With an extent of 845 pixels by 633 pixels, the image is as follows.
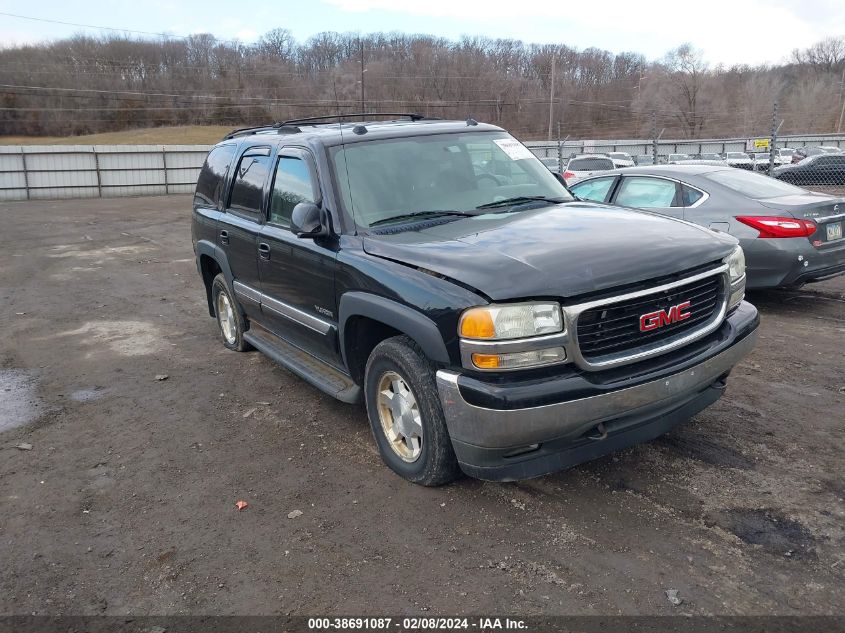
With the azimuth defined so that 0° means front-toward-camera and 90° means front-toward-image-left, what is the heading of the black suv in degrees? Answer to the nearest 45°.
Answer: approximately 315°

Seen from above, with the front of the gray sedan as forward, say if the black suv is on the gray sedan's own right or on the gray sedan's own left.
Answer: on the gray sedan's own left

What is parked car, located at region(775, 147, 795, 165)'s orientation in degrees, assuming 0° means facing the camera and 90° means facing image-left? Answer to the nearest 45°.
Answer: approximately 45°

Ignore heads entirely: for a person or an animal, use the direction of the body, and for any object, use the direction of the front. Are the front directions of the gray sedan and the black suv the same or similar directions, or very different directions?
very different directions

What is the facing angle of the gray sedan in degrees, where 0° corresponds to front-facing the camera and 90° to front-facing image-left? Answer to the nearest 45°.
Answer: approximately 135°

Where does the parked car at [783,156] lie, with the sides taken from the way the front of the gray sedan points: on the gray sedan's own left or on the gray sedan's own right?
on the gray sedan's own right

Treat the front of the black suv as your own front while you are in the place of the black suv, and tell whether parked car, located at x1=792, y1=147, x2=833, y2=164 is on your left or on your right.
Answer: on your left

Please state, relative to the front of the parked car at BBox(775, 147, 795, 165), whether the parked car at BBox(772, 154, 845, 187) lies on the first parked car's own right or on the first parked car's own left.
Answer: on the first parked car's own left
